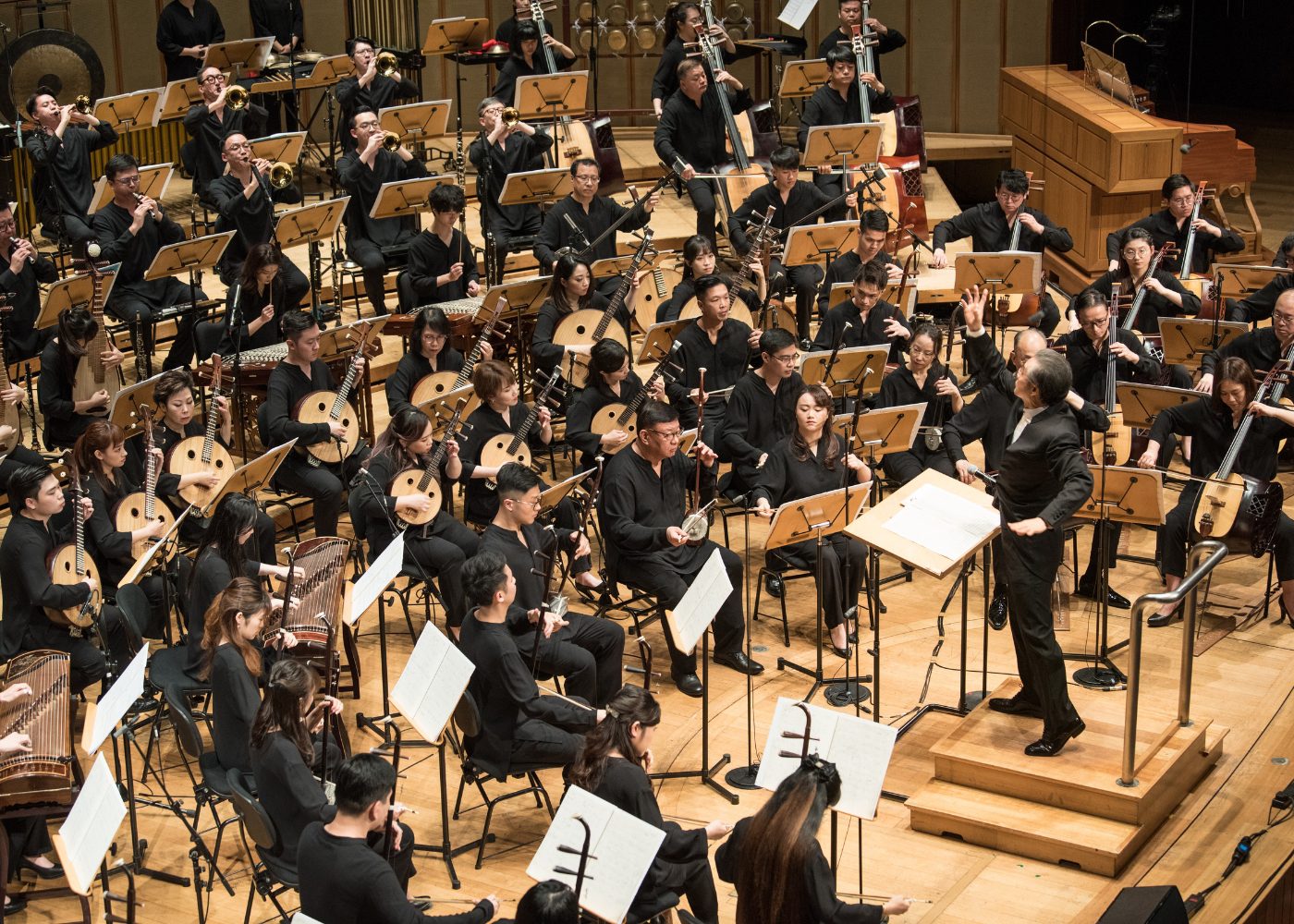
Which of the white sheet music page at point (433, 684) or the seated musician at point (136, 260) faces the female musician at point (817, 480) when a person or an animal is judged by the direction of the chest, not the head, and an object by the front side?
the seated musician

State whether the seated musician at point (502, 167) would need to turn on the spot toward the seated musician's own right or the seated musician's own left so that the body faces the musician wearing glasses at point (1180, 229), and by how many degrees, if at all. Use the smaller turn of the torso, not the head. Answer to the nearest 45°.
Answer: approximately 45° to the seated musician's own left

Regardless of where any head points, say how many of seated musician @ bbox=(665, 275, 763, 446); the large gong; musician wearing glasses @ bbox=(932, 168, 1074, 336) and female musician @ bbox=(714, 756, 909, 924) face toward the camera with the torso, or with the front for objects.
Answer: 3

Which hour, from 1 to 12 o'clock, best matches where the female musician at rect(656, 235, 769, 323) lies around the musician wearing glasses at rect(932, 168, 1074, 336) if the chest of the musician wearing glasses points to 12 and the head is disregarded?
The female musician is roughly at 2 o'clock from the musician wearing glasses.

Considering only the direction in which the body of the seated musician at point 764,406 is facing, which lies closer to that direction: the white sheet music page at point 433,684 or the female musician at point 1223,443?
the female musician

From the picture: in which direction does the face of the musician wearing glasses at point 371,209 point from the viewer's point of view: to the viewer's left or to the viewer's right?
to the viewer's right

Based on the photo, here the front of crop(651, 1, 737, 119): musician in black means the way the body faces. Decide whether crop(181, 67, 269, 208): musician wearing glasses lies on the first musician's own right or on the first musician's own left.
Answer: on the first musician's own right

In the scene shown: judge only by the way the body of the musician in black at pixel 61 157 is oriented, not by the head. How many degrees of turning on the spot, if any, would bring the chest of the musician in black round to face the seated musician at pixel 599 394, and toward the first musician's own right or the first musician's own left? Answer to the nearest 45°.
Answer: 0° — they already face them
